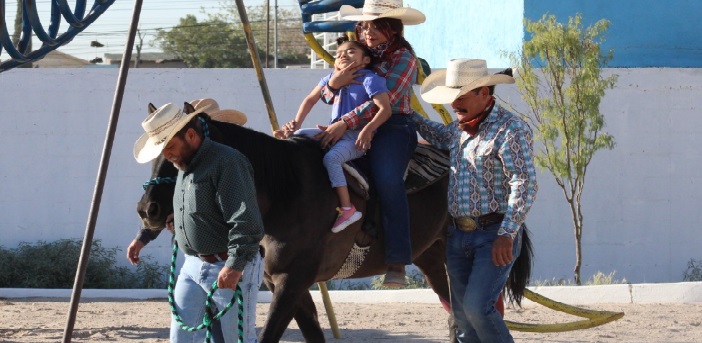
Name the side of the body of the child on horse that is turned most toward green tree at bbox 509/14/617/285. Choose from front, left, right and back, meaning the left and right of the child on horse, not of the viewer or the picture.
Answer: back

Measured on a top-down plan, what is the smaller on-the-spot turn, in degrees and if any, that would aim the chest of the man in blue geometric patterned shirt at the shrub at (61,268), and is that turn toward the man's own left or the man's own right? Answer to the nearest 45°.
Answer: approximately 90° to the man's own right

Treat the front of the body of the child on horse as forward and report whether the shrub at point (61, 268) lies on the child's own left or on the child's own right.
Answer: on the child's own right
